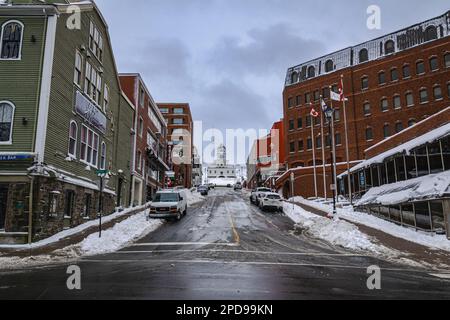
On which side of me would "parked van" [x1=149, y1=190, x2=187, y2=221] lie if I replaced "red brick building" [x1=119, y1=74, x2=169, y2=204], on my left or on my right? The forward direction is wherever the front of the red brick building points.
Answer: on my right

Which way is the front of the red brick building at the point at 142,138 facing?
to the viewer's right

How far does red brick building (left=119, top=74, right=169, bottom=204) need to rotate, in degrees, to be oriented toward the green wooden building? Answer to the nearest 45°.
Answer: approximately 90° to its right

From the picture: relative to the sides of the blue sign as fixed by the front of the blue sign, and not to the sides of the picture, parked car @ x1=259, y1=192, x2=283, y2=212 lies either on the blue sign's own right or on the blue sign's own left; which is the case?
on the blue sign's own left

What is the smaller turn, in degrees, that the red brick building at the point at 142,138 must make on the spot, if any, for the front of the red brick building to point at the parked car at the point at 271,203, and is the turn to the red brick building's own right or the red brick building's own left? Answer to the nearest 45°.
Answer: approximately 45° to the red brick building's own right
